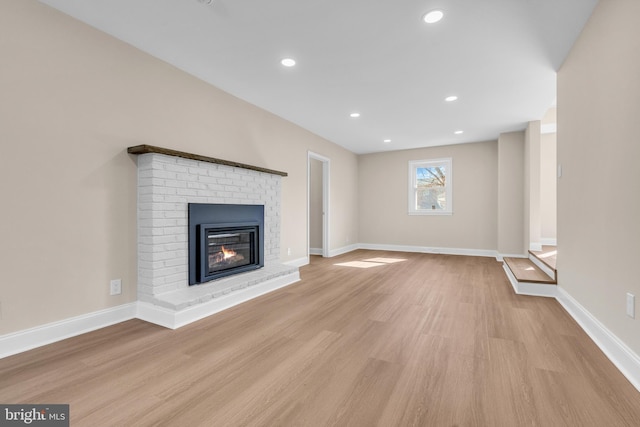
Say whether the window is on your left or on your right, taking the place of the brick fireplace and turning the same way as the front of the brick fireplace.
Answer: on your left

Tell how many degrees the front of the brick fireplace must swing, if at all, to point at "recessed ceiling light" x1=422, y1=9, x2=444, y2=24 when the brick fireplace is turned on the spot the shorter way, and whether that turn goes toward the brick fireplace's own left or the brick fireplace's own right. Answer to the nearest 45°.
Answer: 0° — it already faces it

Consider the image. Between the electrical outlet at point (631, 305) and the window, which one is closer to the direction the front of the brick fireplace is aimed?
the electrical outlet

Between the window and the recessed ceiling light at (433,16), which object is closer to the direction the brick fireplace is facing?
the recessed ceiling light

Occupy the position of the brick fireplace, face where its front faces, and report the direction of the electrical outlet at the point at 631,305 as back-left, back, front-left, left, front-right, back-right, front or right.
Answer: front
